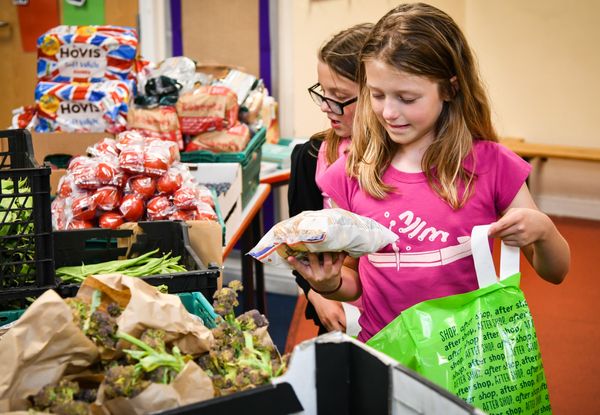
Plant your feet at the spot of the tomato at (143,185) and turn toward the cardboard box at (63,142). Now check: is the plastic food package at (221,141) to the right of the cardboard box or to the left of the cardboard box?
right

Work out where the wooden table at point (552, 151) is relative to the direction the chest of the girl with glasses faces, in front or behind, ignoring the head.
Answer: behind

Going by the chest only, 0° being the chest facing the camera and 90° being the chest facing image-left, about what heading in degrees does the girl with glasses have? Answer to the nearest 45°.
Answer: approximately 45°

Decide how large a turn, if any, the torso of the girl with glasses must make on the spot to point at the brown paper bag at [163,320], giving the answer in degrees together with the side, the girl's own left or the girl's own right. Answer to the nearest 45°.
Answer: approximately 45° to the girl's own left

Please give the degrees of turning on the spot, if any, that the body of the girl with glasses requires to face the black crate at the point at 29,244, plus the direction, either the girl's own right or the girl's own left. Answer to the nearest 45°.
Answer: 0° — they already face it

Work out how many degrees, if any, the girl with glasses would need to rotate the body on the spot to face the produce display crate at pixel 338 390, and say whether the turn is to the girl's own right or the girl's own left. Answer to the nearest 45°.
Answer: approximately 45° to the girl's own left
